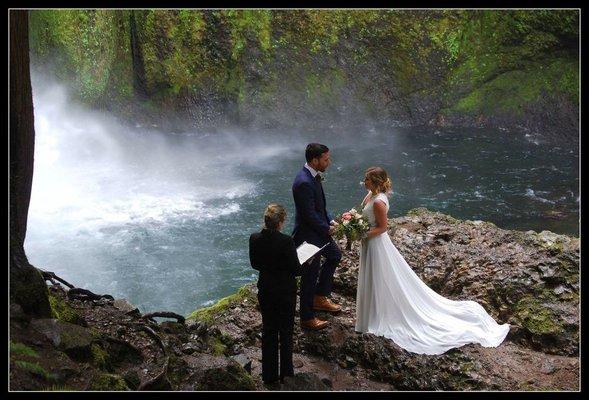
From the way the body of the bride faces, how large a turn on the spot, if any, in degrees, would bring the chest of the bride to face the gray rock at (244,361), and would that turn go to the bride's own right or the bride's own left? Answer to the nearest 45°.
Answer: approximately 45° to the bride's own left

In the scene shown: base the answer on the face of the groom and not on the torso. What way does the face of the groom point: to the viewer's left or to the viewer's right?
to the viewer's right

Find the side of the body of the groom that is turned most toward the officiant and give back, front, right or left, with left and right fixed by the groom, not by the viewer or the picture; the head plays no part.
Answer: right

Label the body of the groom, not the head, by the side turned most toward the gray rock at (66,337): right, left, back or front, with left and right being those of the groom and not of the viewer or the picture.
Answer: back

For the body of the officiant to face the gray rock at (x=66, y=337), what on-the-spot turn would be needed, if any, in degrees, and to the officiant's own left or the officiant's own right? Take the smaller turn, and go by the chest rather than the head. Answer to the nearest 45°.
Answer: approximately 135° to the officiant's own left

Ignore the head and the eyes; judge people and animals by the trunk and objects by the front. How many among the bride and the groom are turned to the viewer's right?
1

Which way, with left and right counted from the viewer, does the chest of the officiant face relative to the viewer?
facing away from the viewer and to the right of the viewer

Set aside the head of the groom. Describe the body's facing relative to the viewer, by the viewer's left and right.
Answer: facing to the right of the viewer

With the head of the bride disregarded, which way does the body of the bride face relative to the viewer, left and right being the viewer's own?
facing to the left of the viewer

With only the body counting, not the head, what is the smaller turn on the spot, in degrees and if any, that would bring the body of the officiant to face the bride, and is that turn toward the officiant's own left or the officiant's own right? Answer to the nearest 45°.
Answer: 0° — they already face them

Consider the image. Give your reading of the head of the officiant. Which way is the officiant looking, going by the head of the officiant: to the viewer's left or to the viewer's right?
to the viewer's right
